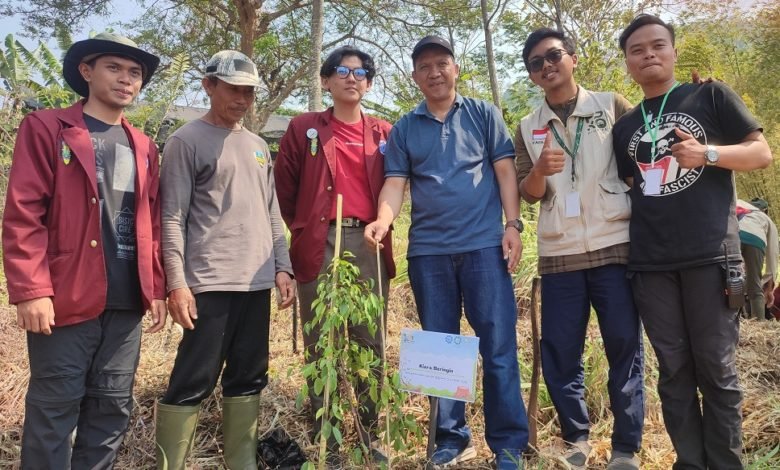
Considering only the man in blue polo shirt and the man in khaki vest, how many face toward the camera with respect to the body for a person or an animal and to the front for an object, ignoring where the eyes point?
2

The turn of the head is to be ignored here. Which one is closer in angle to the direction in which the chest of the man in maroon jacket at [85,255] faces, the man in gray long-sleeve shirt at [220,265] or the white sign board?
the white sign board

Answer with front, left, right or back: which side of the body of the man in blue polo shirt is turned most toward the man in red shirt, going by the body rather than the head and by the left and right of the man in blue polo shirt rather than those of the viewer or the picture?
right

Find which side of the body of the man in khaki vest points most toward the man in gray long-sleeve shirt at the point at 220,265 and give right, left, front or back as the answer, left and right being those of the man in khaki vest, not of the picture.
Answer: right
